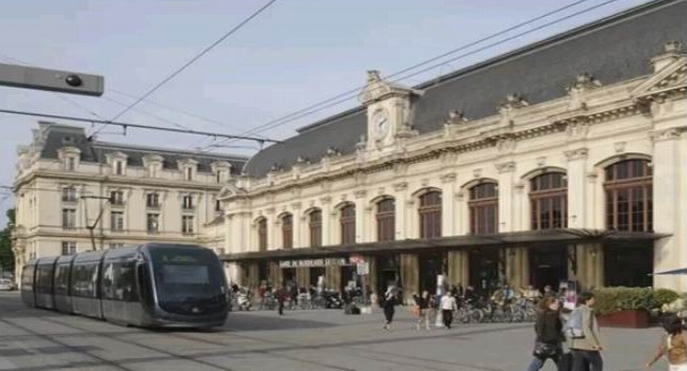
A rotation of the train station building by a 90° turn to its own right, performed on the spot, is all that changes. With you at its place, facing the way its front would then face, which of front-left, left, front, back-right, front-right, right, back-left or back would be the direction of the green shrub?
back-left

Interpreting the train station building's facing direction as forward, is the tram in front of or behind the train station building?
in front

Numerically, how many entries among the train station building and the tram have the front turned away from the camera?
0

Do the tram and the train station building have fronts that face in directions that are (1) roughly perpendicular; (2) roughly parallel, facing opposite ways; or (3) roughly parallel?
roughly perpendicular

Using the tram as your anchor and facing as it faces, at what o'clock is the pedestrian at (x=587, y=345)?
The pedestrian is roughly at 1 o'clock from the tram.

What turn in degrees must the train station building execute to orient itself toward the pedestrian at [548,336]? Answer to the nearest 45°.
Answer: approximately 45° to its left

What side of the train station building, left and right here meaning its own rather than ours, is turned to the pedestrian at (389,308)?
front

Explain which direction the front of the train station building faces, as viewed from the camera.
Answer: facing the viewer and to the left of the viewer
